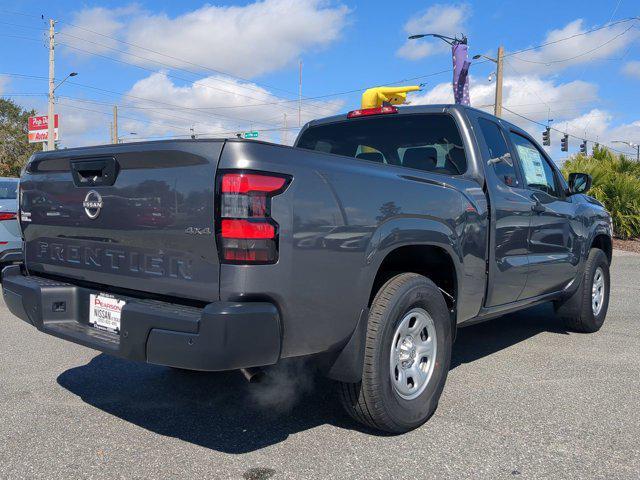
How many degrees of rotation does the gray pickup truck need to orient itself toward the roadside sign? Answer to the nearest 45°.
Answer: approximately 90° to its left

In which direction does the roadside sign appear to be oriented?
toward the camera

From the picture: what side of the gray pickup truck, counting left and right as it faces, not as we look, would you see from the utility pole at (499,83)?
front

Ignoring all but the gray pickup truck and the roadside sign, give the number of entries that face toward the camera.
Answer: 1

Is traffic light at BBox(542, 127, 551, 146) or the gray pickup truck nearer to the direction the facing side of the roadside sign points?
the gray pickup truck

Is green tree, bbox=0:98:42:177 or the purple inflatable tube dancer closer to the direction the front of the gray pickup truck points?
the purple inflatable tube dancer

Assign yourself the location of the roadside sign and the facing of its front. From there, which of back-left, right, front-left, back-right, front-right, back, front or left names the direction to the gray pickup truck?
front

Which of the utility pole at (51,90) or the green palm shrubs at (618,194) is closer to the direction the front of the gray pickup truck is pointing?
the green palm shrubs

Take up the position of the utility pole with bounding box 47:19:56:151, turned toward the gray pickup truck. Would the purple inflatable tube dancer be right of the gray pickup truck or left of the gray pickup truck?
left

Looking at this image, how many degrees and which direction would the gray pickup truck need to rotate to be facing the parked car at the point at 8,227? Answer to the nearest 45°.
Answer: approximately 90° to its left

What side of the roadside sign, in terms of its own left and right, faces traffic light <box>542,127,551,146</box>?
left

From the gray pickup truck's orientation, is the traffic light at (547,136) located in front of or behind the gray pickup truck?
in front

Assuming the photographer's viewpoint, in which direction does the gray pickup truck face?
facing away from the viewer and to the right of the viewer

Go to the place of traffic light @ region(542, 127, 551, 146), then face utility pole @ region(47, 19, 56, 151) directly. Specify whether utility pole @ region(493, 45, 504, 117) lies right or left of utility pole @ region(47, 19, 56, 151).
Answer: left
